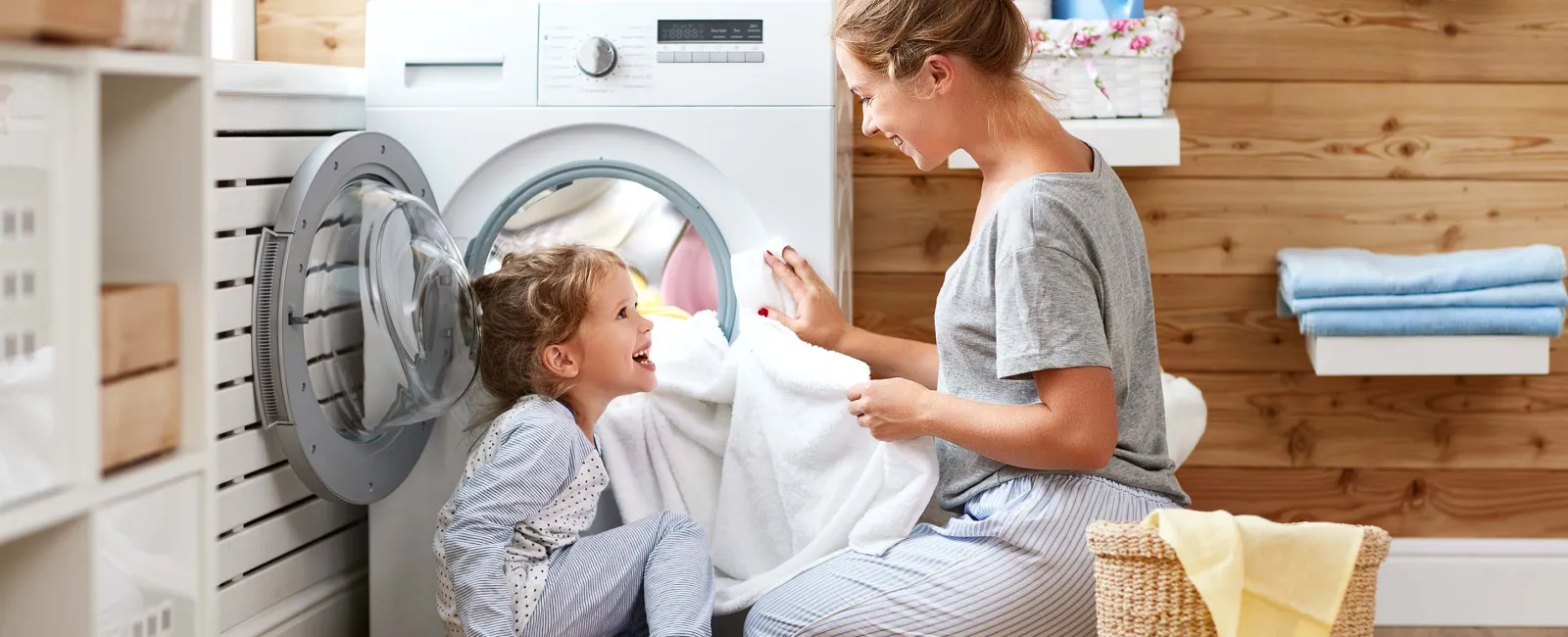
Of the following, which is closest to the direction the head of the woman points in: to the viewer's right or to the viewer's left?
to the viewer's left

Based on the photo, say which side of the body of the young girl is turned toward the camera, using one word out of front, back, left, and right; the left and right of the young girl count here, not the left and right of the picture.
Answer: right

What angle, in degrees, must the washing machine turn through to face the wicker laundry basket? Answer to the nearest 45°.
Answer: approximately 45° to its left

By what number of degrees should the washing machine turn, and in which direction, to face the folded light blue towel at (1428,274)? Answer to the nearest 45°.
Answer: approximately 90° to its left

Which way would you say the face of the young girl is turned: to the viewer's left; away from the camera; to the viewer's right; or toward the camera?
to the viewer's right

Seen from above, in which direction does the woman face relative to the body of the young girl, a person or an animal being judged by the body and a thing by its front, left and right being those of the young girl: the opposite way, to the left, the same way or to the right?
the opposite way

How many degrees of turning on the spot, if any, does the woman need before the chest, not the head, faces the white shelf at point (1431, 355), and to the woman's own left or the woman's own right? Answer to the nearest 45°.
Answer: approximately 135° to the woman's own right

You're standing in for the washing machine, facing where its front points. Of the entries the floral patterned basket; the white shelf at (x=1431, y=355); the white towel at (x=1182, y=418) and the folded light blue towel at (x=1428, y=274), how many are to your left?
4

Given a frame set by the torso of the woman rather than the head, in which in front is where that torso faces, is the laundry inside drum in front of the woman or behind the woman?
in front

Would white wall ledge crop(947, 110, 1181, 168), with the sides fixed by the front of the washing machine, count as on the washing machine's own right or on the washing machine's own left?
on the washing machine's own left

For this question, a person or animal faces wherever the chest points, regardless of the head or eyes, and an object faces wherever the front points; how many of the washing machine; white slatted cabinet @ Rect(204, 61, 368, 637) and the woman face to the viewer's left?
1

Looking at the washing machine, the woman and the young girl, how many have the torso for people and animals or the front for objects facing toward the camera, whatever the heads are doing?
1

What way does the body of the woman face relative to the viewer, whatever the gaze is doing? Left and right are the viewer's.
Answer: facing to the left of the viewer

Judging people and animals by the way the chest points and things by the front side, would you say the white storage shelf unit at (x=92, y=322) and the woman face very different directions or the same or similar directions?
very different directions
